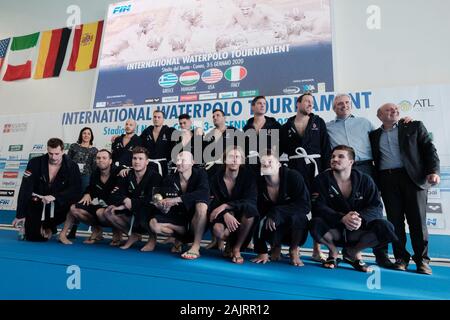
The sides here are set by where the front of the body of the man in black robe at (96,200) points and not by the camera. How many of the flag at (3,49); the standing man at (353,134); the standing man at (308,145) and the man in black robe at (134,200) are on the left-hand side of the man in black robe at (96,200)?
3

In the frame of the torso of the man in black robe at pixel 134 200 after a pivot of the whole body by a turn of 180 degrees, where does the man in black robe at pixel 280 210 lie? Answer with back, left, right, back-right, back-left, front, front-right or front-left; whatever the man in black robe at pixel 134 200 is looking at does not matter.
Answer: right

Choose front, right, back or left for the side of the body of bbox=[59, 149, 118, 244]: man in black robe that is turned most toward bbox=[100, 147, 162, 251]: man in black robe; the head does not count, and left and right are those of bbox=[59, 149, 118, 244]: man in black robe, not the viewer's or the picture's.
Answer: left

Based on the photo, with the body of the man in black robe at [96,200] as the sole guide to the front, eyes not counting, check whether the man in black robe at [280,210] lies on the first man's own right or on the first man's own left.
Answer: on the first man's own left

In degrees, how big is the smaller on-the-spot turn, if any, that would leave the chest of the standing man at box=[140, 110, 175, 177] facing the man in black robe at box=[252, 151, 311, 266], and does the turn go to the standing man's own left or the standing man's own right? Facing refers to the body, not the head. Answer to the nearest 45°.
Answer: approximately 45° to the standing man's own left

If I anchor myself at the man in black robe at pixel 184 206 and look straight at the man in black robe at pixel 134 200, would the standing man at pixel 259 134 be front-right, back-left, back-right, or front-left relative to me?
back-right

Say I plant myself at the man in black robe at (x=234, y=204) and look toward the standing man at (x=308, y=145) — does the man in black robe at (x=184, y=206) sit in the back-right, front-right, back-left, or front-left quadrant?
back-left
